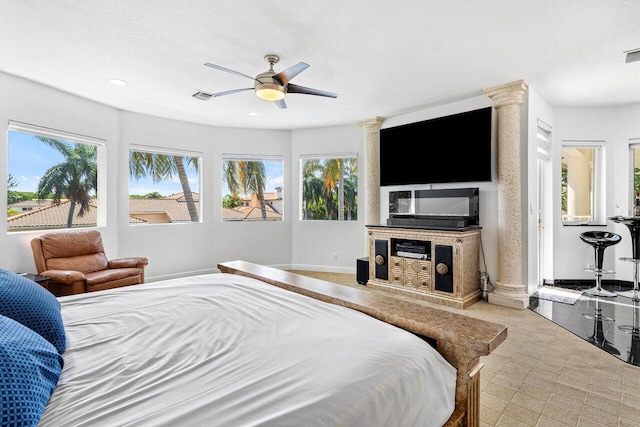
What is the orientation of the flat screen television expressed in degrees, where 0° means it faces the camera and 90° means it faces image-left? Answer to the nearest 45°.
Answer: approximately 45°

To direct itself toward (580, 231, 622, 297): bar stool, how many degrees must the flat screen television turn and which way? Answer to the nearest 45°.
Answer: approximately 135° to its left

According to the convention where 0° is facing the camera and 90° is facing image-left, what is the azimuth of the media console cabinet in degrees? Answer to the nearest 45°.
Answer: approximately 45°

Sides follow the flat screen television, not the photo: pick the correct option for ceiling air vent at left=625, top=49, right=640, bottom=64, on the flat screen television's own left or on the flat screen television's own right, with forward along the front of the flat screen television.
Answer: on the flat screen television's own left

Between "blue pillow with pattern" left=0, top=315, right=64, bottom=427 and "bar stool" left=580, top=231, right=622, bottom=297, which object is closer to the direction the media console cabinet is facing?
the blue pillow with pattern
